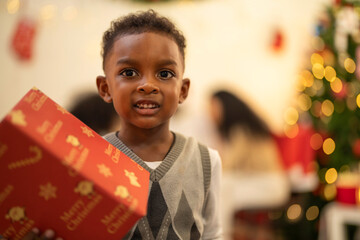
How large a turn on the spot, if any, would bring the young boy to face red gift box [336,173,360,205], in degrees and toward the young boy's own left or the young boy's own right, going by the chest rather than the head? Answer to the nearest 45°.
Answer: approximately 135° to the young boy's own left

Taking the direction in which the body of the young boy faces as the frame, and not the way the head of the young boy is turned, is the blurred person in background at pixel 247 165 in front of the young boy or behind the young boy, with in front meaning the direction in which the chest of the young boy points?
behind

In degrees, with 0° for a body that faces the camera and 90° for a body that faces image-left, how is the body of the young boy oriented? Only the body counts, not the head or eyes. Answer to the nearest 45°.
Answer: approximately 0°

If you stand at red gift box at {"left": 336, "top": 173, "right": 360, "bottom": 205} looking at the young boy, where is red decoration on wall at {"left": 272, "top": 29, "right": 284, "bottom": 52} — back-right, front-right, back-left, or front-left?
back-right

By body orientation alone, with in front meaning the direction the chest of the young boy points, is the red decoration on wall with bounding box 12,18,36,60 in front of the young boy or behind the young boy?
behind

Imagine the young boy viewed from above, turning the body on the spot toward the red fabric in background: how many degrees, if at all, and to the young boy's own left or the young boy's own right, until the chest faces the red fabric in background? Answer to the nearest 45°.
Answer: approximately 135° to the young boy's own left
